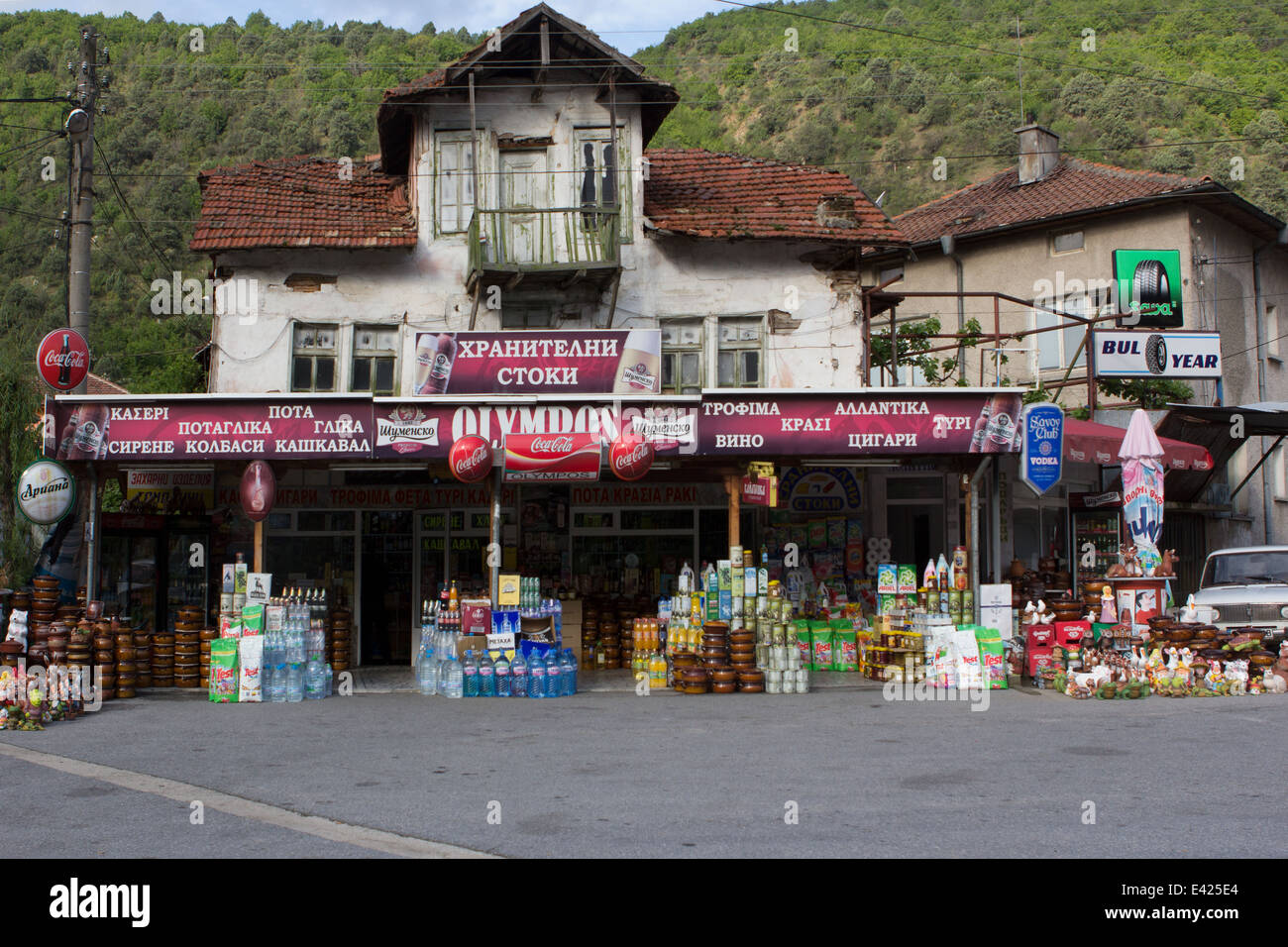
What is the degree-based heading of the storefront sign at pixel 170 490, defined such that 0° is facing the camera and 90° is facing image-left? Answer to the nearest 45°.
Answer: approximately 0°
